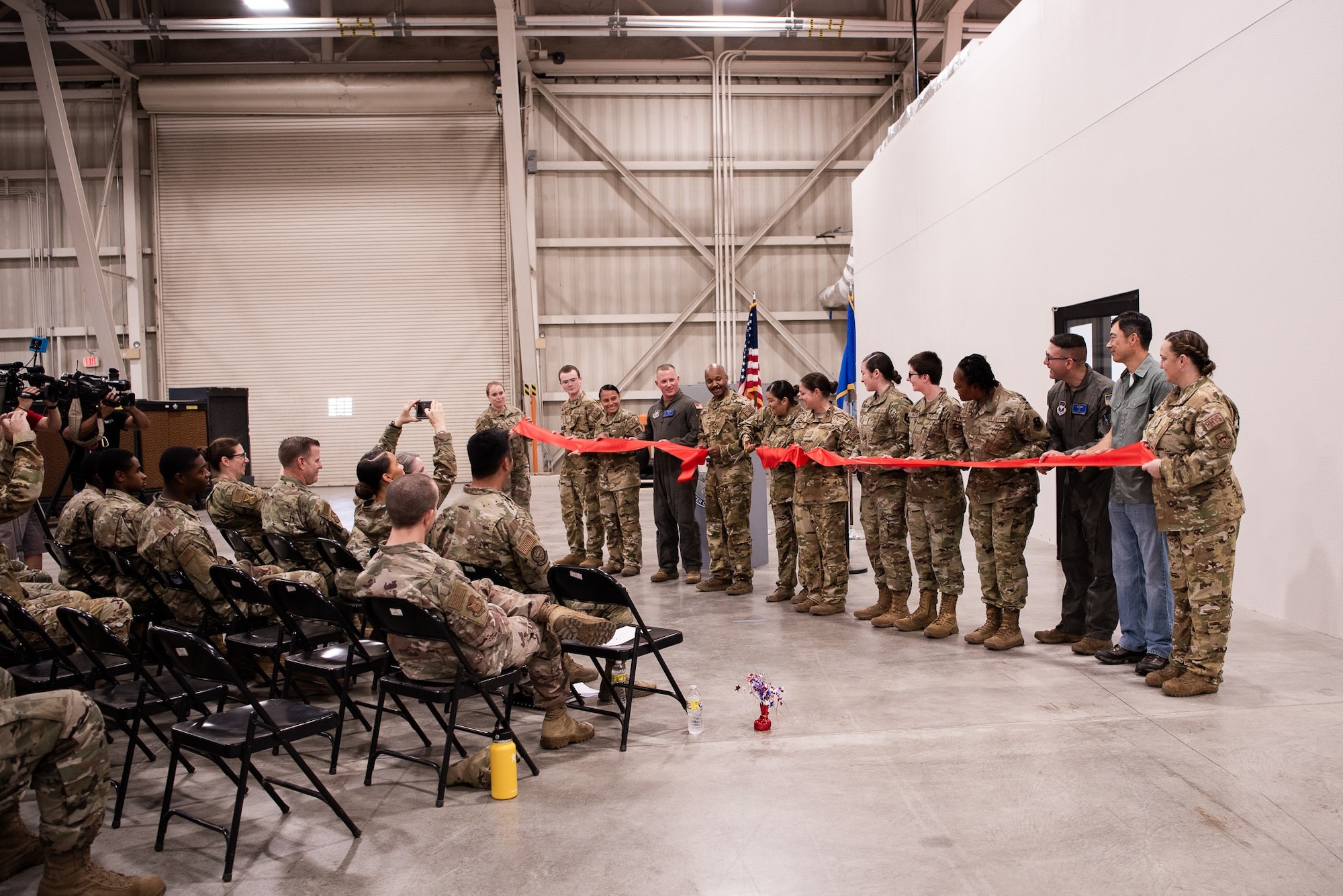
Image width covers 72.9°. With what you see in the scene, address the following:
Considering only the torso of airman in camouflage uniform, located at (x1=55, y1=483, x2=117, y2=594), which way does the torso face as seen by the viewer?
to the viewer's right

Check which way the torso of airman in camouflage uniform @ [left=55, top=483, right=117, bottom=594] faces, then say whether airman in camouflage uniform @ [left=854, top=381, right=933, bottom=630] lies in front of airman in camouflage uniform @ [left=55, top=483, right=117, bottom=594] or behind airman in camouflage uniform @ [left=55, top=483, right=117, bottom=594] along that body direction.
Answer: in front

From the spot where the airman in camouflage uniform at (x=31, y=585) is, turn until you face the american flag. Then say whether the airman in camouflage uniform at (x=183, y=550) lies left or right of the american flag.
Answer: left

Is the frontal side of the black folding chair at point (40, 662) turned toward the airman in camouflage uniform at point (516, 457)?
yes

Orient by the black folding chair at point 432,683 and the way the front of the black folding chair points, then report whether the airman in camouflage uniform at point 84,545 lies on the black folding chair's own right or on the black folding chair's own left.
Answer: on the black folding chair's own left

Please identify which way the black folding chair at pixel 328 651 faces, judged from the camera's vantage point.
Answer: facing away from the viewer and to the right of the viewer

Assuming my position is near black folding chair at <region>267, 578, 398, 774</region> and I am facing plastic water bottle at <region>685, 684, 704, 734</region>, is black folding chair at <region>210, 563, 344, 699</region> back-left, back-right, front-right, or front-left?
back-left

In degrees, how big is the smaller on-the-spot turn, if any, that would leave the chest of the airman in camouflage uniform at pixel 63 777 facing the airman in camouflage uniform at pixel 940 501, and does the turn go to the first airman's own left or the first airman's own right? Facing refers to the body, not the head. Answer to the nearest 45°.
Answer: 0° — they already face them

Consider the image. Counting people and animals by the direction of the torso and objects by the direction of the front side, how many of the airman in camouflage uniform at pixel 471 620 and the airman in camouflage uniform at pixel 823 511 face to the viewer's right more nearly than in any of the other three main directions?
1

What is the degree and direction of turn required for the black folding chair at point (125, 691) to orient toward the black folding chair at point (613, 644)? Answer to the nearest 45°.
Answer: approximately 45° to its right
